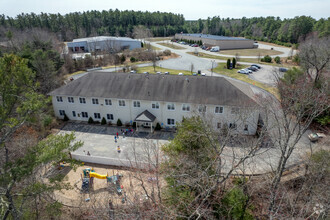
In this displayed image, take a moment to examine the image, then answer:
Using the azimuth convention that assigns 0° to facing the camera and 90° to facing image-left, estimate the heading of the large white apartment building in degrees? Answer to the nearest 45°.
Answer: approximately 0°

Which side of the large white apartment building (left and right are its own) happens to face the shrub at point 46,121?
right
